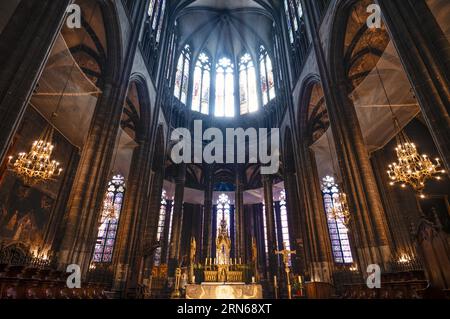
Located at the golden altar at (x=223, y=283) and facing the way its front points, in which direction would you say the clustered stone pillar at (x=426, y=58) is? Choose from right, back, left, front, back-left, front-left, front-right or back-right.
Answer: front-left

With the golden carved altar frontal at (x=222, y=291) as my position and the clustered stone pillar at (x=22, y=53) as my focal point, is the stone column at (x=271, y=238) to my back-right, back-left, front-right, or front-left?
back-right

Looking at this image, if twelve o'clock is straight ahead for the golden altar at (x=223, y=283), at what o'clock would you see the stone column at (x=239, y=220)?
The stone column is roughly at 6 o'clock from the golden altar.

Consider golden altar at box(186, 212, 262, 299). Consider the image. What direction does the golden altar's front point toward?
toward the camera

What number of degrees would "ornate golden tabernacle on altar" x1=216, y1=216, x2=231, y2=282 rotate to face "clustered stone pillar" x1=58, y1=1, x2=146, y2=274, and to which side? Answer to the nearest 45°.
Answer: approximately 45° to its right

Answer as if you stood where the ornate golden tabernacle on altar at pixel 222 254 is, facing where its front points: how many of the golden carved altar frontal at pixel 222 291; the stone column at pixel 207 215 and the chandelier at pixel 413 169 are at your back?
1

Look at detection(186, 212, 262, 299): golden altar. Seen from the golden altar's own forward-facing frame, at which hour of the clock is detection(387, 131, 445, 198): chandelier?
The chandelier is roughly at 10 o'clock from the golden altar.

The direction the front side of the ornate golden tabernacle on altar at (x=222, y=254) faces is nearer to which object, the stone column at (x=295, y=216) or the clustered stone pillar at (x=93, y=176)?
the clustered stone pillar

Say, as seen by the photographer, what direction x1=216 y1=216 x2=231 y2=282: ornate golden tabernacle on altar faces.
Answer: facing the viewer

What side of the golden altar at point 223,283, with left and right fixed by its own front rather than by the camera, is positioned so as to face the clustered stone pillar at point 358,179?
left
